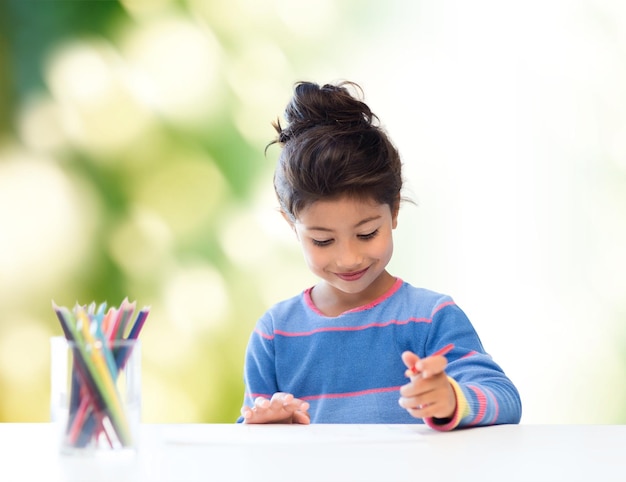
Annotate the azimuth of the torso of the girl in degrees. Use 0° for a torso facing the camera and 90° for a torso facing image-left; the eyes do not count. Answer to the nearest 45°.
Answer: approximately 0°

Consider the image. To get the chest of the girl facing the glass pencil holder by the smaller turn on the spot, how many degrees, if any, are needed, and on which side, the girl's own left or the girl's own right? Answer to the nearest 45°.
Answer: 0° — they already face it

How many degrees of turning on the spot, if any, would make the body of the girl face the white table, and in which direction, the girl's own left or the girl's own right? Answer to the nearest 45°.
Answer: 0° — they already face it
